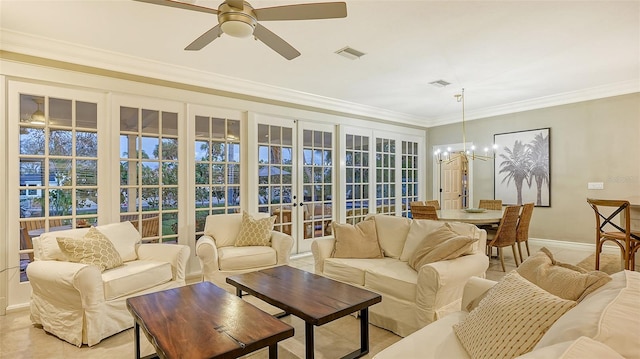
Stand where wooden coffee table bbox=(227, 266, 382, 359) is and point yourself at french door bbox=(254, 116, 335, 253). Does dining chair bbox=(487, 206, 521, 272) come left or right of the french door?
right

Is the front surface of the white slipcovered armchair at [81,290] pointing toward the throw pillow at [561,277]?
yes

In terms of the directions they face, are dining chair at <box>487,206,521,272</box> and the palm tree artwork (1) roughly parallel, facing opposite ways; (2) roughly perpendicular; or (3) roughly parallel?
roughly perpendicular

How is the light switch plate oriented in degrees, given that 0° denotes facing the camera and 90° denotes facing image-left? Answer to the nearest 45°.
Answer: approximately 0°

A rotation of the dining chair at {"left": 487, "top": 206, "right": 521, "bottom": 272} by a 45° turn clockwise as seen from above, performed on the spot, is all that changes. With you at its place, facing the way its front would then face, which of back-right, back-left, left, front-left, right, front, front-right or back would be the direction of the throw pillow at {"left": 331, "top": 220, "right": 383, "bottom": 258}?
back-left

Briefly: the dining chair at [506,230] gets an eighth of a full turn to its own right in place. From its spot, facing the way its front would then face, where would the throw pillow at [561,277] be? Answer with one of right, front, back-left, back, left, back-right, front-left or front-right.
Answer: back

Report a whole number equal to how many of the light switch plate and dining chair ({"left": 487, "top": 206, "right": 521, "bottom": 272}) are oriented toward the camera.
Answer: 1

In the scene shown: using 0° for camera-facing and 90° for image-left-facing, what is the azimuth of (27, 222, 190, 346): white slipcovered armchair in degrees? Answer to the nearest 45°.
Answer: approximately 315°

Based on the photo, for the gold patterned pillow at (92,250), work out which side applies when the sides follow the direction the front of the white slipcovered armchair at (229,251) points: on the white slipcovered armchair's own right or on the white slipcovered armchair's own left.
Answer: on the white slipcovered armchair's own right
